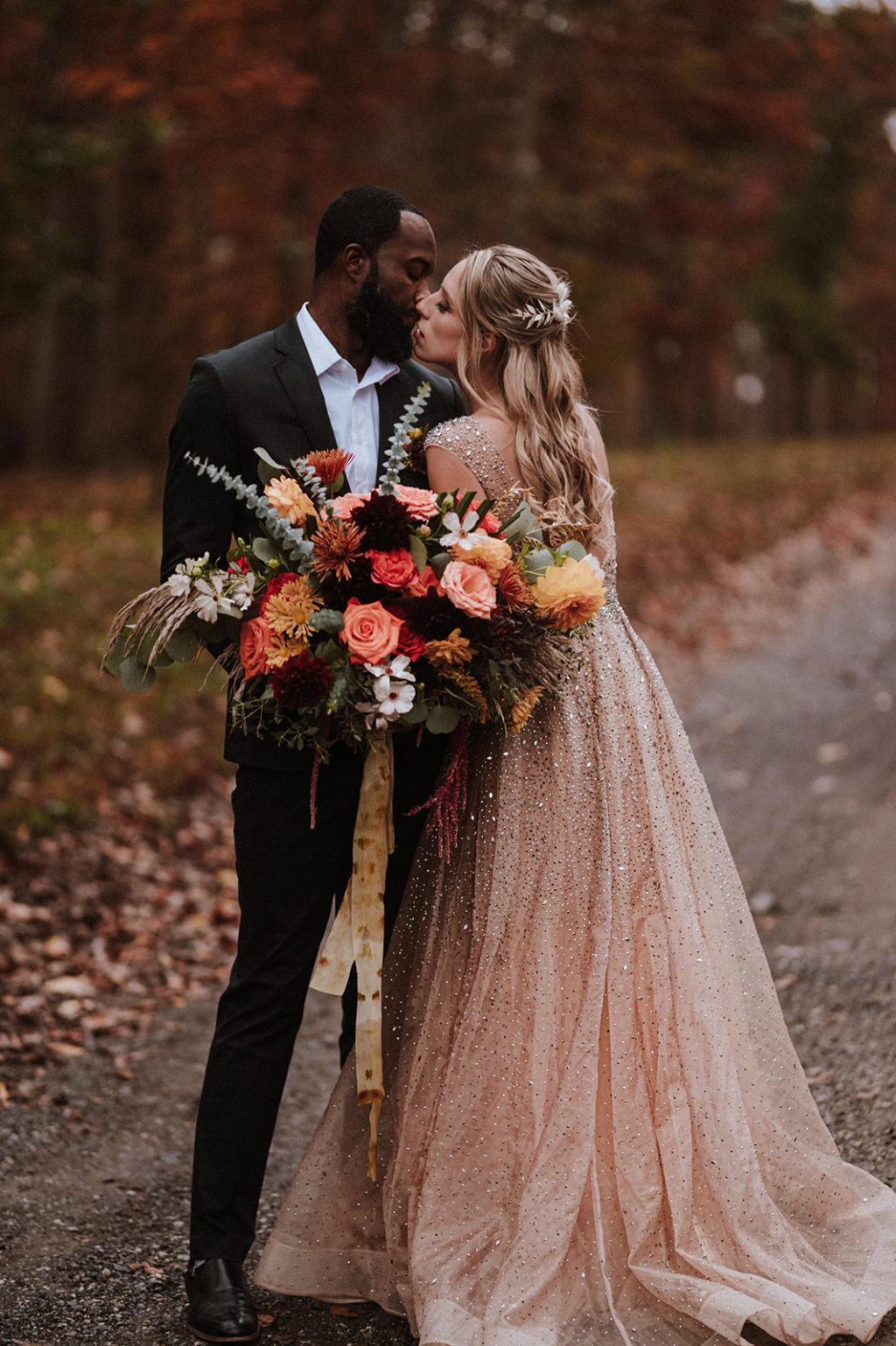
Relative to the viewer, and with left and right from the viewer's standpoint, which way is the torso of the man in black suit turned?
facing the viewer and to the right of the viewer

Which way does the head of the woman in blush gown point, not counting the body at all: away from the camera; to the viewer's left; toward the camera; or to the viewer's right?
to the viewer's left
